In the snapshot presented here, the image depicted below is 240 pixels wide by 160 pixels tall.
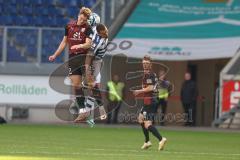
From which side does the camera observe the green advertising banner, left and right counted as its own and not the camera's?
front

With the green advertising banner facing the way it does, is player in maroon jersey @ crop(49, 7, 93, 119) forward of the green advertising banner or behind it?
forward

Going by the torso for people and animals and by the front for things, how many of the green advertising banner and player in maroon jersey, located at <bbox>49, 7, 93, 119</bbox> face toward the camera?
2

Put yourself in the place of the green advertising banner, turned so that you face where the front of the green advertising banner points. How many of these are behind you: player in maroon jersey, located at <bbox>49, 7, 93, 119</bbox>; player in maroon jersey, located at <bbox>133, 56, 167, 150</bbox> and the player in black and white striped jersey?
0

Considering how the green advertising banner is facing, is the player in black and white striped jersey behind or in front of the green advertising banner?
in front

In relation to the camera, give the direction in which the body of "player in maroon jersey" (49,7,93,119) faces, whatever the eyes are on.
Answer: toward the camera

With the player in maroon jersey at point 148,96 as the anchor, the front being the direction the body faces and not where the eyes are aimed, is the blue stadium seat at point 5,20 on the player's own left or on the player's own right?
on the player's own right

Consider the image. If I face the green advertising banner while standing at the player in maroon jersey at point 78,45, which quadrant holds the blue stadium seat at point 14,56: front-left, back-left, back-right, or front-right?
front-left

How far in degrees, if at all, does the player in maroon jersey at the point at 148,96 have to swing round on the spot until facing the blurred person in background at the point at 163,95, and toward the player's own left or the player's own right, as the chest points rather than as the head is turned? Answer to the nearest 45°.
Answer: approximately 135° to the player's own right

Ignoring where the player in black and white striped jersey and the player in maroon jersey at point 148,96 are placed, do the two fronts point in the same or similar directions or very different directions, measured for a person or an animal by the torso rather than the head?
same or similar directions

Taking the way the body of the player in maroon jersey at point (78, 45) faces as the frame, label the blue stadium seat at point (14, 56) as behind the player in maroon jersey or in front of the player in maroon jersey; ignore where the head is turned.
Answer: behind

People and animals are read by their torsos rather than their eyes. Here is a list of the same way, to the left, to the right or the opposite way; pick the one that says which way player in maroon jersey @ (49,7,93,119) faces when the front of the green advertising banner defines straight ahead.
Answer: the same way
